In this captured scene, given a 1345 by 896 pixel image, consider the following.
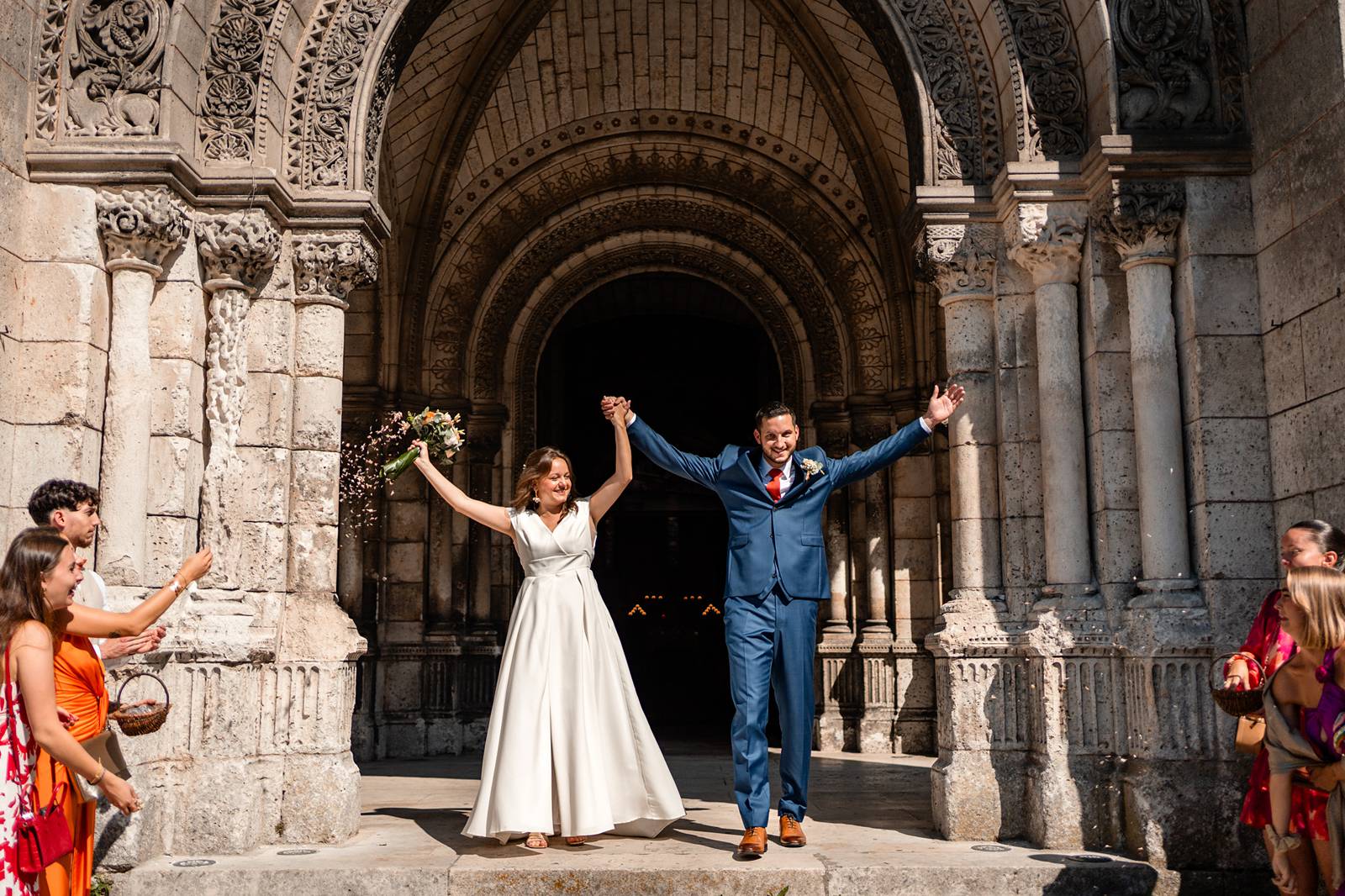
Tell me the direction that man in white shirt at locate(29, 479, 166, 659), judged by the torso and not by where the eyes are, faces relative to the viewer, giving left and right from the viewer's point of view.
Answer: facing to the right of the viewer

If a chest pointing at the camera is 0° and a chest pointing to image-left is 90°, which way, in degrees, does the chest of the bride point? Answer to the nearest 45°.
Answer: approximately 0°

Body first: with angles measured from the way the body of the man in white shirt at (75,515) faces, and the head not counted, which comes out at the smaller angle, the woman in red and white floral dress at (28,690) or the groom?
the groom

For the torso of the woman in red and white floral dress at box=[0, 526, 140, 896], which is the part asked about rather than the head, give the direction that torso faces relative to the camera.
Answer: to the viewer's right

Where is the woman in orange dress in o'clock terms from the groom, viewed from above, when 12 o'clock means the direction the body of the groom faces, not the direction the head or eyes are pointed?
The woman in orange dress is roughly at 2 o'clock from the groom.

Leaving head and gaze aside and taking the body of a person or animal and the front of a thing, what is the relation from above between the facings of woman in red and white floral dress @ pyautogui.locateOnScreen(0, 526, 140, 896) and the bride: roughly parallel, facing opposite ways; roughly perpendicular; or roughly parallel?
roughly perpendicular

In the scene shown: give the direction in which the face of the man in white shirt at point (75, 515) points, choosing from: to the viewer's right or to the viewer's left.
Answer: to the viewer's right

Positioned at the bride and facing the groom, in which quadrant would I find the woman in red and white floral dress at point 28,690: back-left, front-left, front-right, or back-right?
back-right

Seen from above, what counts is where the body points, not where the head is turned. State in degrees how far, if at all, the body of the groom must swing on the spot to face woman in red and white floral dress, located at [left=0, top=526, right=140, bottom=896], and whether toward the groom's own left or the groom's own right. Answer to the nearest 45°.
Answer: approximately 45° to the groom's own right

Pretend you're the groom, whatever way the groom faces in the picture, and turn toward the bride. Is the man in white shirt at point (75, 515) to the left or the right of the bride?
left

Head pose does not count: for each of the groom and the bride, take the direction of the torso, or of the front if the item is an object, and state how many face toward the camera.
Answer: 2

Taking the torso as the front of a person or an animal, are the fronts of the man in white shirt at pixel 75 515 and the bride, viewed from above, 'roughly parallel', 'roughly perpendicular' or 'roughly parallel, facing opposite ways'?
roughly perpendicular
